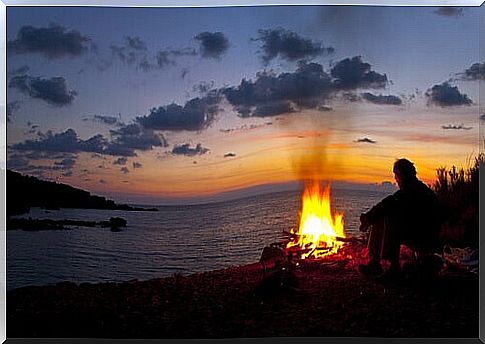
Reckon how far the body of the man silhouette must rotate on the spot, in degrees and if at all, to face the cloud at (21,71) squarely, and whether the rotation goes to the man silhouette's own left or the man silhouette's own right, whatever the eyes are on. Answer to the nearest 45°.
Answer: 0° — they already face it

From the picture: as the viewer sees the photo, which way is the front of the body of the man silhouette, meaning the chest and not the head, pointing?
to the viewer's left

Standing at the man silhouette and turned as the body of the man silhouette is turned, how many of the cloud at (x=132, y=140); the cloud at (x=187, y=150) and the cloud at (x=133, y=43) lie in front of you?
3

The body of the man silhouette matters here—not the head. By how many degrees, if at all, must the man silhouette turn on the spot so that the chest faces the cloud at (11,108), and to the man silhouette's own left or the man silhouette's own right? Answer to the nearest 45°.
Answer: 0° — they already face it

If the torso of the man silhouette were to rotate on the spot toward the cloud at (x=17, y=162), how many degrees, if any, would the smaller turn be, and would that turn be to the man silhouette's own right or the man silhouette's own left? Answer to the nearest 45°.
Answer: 0° — they already face it
